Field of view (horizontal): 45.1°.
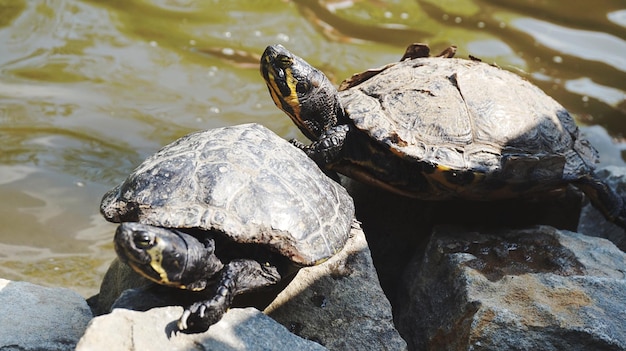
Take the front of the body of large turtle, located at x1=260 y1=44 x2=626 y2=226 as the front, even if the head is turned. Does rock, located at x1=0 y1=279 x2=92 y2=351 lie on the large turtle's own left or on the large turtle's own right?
on the large turtle's own left

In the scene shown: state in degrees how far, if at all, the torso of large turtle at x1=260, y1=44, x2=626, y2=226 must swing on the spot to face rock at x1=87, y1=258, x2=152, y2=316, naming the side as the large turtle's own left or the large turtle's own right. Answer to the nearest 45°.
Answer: approximately 45° to the large turtle's own left

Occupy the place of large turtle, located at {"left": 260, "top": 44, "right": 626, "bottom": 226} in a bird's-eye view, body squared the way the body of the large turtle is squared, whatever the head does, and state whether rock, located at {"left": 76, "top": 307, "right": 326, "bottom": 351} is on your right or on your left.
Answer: on your left

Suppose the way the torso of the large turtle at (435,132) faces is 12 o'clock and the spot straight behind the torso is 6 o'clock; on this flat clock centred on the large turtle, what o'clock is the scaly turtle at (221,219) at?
The scaly turtle is roughly at 10 o'clock from the large turtle.

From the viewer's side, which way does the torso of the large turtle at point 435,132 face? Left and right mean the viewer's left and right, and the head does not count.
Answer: facing to the left of the viewer
